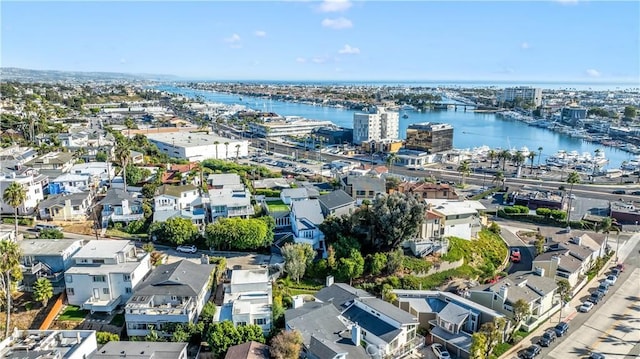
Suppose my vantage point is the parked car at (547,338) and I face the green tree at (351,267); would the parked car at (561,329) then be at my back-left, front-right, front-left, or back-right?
back-right

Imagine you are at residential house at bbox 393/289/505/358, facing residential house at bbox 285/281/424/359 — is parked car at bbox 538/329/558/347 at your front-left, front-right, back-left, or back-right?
back-left

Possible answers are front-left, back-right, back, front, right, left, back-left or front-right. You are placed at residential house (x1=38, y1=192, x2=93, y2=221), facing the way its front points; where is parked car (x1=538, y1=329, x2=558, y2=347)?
front-left

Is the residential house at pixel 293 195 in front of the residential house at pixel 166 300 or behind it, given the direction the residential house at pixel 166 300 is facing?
behind

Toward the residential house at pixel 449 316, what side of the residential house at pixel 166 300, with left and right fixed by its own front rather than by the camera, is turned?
left

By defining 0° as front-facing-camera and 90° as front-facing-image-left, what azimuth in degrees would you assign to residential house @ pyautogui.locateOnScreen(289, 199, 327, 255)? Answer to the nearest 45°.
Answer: approximately 0°
